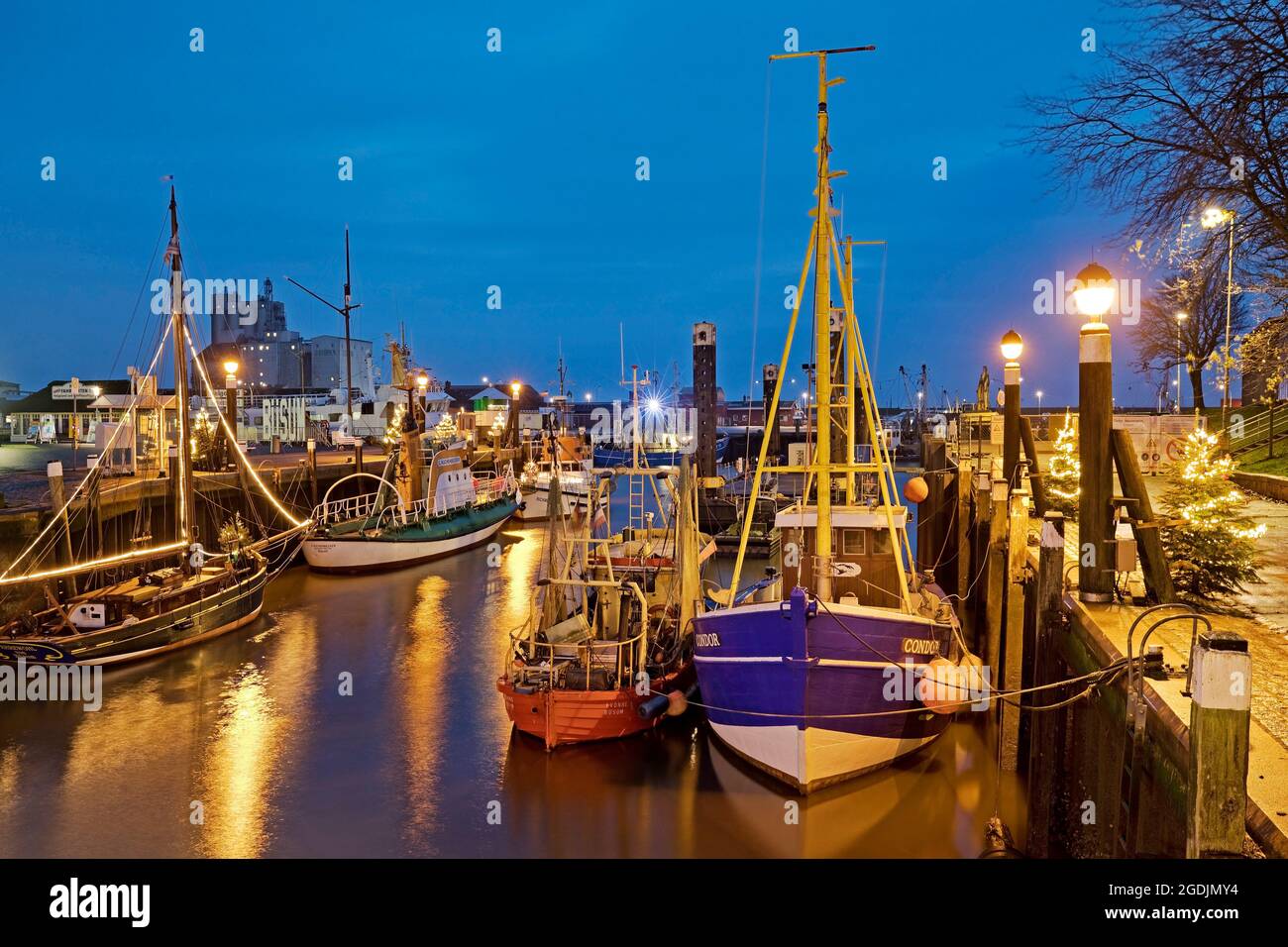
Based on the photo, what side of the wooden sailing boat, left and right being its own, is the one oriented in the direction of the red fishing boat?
right

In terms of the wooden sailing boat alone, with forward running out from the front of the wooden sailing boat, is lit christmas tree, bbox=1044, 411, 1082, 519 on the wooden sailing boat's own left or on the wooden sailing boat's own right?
on the wooden sailing boat's own right

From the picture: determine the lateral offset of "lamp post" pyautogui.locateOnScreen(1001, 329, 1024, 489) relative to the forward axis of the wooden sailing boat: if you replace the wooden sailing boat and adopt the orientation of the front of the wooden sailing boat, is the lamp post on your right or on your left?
on your right

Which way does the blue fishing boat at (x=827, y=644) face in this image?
toward the camera

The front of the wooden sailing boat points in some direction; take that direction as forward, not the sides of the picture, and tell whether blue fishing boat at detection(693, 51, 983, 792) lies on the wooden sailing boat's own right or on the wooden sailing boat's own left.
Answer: on the wooden sailing boat's own right

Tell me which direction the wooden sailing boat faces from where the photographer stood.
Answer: facing away from the viewer and to the right of the viewer

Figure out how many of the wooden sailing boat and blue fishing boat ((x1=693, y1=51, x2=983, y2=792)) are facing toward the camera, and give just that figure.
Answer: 1

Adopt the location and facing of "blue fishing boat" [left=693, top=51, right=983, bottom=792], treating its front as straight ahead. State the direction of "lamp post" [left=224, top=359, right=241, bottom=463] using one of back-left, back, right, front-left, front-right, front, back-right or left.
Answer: back-right

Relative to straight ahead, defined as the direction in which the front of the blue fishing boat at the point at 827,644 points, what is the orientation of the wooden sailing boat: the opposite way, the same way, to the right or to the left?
the opposite way
